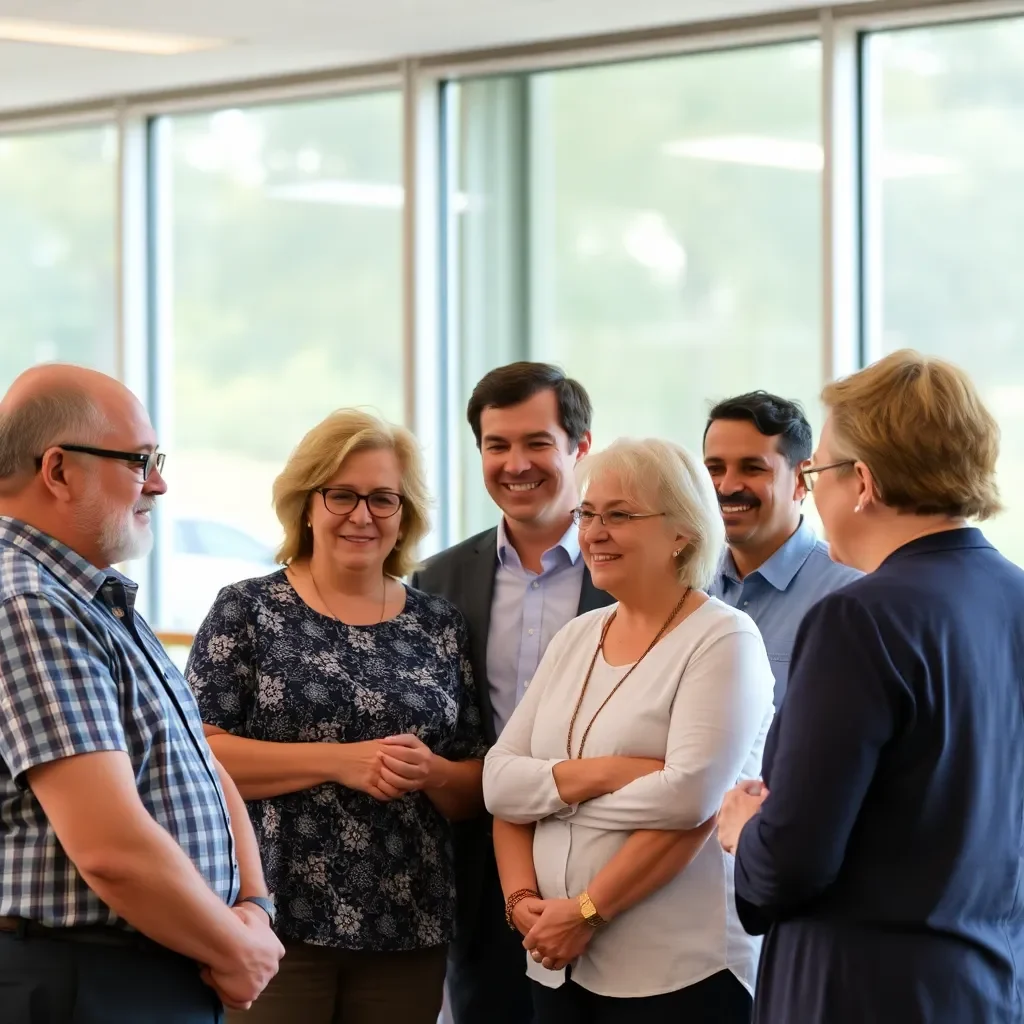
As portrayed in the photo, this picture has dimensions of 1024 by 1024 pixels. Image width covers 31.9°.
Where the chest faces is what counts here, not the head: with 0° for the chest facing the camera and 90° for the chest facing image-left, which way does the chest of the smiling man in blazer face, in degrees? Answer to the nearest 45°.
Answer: approximately 0°

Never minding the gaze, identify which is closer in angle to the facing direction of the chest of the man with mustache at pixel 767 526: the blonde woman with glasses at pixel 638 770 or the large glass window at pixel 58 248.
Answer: the blonde woman with glasses

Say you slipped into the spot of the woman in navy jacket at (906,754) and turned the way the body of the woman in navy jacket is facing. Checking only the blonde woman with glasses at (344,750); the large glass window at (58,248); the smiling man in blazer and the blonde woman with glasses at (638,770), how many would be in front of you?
4

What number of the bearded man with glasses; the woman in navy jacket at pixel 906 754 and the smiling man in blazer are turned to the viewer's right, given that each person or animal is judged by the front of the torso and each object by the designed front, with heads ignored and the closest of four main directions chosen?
1

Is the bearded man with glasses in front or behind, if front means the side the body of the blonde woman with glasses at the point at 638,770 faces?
in front

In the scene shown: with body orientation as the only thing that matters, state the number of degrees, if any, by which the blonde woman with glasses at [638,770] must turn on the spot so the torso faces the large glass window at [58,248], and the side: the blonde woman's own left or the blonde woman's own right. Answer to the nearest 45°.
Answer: approximately 90° to the blonde woman's own right

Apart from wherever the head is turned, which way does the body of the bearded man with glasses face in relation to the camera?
to the viewer's right

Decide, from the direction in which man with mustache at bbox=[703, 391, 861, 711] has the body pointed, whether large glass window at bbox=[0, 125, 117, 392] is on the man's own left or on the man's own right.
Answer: on the man's own right

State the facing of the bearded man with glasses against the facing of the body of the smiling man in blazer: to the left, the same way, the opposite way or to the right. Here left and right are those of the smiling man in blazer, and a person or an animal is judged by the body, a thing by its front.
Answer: to the left
